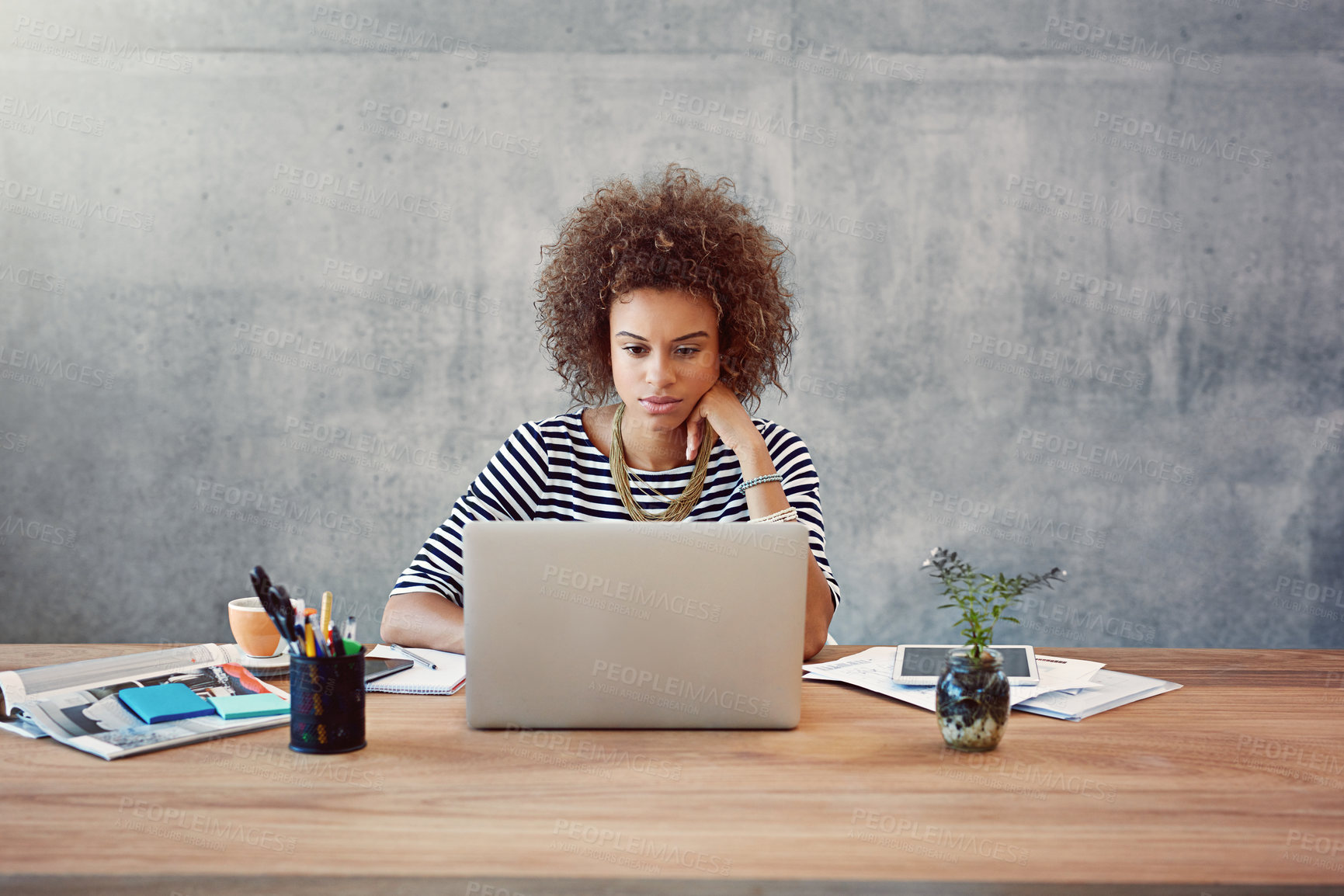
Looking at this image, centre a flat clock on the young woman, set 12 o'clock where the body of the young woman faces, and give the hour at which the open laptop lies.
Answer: The open laptop is roughly at 12 o'clock from the young woman.

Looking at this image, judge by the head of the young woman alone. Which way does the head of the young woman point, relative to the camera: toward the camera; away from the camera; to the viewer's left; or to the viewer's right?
toward the camera

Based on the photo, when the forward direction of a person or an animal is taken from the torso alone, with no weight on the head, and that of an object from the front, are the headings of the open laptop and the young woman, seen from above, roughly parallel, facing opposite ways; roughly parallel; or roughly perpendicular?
roughly parallel, facing opposite ways

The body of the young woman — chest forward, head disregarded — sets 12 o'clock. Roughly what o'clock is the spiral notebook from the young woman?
The spiral notebook is roughly at 1 o'clock from the young woman.

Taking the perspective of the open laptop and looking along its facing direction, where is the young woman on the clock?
The young woman is roughly at 12 o'clock from the open laptop.

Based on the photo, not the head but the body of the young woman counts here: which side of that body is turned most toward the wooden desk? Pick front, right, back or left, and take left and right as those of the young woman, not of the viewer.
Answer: front

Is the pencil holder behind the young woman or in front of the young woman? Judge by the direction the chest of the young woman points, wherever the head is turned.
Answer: in front

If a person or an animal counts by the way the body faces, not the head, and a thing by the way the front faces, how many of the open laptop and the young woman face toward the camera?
1

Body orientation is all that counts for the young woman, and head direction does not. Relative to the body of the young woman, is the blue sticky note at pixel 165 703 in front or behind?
in front

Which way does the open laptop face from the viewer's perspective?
away from the camera

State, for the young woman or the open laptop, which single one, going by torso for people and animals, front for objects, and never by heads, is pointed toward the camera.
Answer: the young woman

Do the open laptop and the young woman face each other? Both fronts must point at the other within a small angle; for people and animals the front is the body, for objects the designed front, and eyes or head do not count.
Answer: yes

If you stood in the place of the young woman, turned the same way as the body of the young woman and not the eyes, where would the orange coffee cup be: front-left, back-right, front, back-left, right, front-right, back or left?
front-right

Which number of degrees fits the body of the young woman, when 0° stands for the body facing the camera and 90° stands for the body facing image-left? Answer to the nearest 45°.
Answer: approximately 0°
